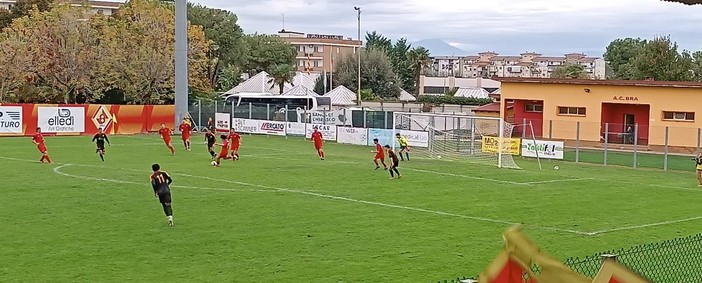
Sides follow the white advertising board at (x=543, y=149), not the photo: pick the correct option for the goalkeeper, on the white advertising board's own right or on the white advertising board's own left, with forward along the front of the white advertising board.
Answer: on the white advertising board's own right

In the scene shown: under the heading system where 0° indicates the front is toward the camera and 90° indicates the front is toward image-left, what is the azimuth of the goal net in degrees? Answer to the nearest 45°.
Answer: approximately 45°

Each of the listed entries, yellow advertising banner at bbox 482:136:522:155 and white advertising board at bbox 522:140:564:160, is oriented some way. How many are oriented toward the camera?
2

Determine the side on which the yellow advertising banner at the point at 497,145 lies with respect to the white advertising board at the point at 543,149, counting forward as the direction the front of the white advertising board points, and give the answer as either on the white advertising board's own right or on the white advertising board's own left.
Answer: on the white advertising board's own right

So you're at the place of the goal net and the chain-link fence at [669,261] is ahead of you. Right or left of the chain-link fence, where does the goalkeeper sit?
right

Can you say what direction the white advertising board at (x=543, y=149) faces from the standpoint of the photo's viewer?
facing the viewer

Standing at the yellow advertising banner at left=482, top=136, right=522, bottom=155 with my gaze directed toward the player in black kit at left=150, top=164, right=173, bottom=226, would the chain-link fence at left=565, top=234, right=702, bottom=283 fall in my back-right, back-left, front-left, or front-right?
front-left

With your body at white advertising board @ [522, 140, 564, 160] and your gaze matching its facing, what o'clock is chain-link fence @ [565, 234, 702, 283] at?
The chain-link fence is roughly at 12 o'clock from the white advertising board.

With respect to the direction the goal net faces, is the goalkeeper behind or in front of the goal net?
in front

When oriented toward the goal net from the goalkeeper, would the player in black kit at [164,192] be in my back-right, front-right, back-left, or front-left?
back-right

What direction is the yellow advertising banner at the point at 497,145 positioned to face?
toward the camera
